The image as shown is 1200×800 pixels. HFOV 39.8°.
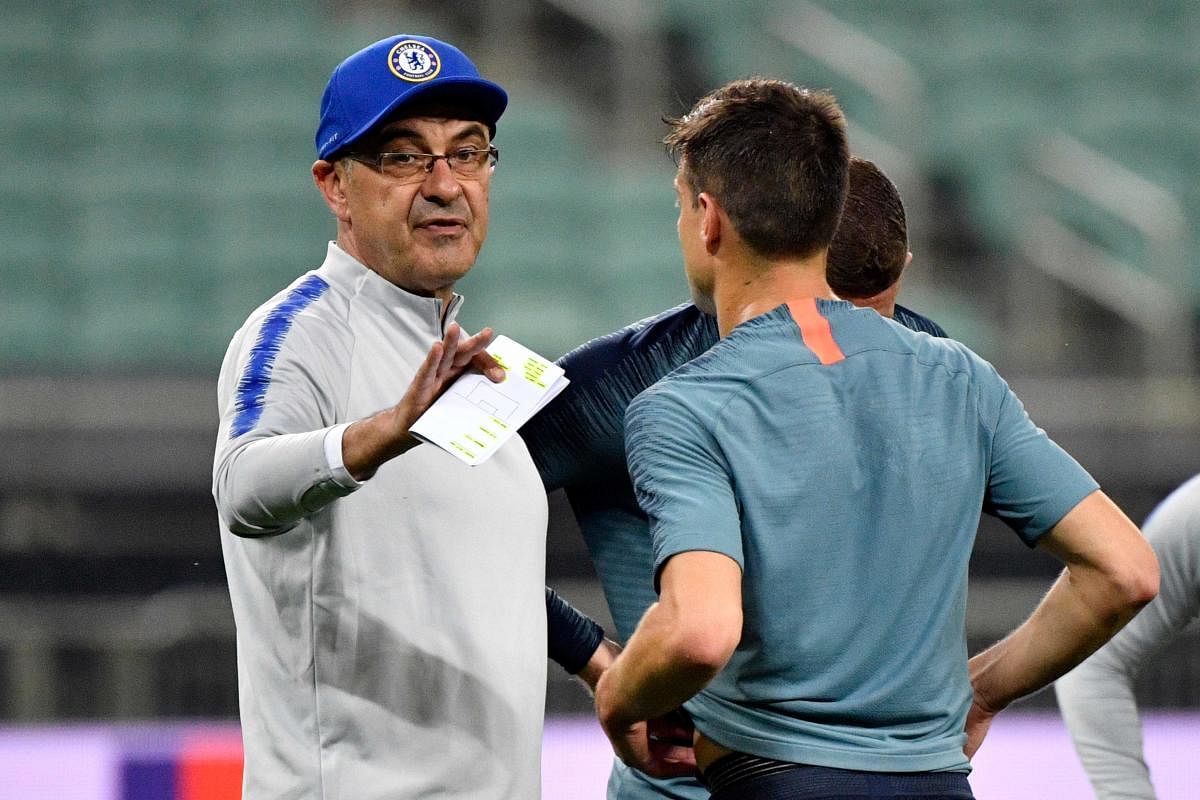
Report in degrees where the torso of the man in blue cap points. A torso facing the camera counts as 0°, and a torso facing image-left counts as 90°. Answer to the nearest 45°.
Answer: approximately 315°

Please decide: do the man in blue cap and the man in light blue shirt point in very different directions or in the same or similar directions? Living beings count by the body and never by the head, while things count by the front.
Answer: very different directions

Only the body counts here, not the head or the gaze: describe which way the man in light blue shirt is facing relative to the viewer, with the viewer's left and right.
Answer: facing away from the viewer and to the left of the viewer

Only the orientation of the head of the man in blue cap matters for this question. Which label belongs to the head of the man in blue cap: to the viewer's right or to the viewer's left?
to the viewer's right

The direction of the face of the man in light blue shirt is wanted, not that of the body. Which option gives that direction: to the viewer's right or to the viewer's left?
to the viewer's left
